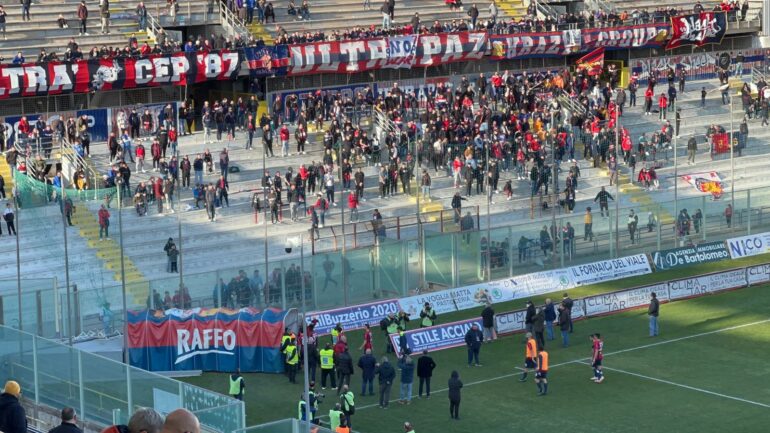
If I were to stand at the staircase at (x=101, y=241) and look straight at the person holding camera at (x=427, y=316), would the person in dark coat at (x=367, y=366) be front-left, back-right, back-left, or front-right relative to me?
front-right

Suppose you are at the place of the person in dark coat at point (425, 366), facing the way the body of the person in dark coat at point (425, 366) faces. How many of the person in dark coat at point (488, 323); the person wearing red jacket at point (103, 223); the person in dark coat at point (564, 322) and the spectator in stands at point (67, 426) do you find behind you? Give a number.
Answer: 1

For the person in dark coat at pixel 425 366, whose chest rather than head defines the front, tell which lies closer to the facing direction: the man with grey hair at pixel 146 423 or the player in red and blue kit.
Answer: the player in red and blue kit

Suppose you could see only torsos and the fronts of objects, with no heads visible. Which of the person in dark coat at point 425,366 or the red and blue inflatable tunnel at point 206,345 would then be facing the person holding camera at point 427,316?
the person in dark coat

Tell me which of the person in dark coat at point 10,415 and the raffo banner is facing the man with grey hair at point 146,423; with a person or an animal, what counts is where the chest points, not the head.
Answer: the raffo banner

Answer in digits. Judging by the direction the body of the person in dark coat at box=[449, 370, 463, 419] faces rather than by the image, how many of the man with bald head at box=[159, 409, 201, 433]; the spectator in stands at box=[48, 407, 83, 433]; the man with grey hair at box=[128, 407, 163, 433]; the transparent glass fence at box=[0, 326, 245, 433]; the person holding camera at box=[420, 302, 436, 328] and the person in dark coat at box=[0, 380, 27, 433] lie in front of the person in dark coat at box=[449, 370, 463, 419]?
1

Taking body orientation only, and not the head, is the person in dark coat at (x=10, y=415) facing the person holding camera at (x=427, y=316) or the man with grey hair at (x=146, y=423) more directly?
the person holding camera

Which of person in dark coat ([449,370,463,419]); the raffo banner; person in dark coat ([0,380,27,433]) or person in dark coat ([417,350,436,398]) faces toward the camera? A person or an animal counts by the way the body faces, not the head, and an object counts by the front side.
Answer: the raffo banner

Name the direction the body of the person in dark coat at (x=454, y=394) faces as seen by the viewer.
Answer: away from the camera

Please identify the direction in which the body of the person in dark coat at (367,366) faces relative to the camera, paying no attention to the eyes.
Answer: away from the camera

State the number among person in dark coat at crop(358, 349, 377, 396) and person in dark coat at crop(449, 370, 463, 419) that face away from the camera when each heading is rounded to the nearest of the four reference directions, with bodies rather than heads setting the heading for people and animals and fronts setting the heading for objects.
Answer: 2

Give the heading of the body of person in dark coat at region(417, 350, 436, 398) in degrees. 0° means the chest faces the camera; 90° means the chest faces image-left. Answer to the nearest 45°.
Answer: approximately 180°

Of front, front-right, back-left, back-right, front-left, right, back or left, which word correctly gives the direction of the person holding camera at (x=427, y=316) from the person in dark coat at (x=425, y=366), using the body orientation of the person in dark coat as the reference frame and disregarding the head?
front

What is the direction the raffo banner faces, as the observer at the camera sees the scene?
facing the viewer

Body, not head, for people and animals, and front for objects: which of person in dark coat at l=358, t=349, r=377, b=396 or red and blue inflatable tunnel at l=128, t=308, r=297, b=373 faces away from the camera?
the person in dark coat

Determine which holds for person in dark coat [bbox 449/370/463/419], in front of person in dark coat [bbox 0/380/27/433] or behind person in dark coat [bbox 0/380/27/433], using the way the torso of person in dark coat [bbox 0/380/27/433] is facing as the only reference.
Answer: in front

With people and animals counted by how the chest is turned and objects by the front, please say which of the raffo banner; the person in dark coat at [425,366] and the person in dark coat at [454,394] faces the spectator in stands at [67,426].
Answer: the raffo banner

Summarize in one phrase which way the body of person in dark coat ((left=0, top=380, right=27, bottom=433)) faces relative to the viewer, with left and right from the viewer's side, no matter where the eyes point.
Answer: facing away from the viewer and to the right of the viewer

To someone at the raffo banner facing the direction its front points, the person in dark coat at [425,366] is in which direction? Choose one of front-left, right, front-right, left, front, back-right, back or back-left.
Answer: front-left

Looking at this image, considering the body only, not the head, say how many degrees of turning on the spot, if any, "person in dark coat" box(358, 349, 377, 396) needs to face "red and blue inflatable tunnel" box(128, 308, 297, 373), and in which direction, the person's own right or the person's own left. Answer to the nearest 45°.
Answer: approximately 45° to the person's own left
